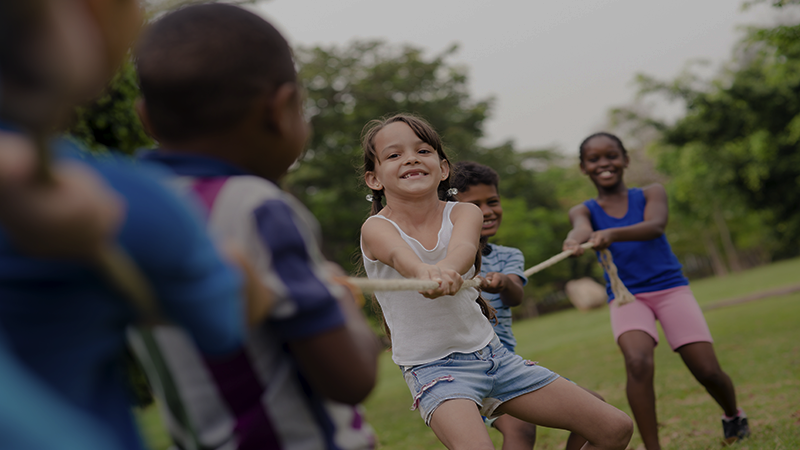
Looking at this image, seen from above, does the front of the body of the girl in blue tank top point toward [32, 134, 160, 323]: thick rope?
yes

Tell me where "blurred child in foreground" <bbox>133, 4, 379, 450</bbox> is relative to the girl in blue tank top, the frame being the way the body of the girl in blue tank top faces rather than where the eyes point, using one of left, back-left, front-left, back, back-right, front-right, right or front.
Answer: front

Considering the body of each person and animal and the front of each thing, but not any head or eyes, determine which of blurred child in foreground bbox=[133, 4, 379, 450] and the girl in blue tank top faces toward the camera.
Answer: the girl in blue tank top

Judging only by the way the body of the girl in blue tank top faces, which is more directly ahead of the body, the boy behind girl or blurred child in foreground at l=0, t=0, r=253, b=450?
the blurred child in foreground

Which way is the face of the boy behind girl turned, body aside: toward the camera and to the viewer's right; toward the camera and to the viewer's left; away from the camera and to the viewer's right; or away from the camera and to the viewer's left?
toward the camera and to the viewer's left

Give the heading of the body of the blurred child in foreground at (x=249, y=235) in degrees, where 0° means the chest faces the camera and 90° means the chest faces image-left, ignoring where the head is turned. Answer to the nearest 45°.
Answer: approximately 225°

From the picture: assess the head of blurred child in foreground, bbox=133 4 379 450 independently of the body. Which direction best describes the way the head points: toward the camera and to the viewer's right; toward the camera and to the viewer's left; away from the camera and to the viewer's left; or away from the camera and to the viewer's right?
away from the camera and to the viewer's right

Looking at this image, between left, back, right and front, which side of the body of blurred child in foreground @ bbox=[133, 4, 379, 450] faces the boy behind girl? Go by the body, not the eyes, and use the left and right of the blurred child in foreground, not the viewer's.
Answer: front

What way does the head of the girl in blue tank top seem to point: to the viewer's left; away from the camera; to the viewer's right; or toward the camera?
toward the camera

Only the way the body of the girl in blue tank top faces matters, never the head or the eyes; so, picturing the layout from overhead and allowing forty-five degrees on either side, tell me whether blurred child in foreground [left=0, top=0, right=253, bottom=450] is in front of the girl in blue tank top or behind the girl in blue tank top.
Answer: in front

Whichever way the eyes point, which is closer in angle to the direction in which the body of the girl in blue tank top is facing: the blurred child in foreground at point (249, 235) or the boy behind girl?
the blurred child in foreground

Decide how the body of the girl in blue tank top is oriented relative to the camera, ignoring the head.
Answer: toward the camera

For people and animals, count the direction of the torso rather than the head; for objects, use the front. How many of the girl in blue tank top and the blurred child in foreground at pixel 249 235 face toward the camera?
1

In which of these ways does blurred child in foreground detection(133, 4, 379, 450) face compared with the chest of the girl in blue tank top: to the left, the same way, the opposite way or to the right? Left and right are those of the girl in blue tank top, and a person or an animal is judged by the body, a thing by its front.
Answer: the opposite way
